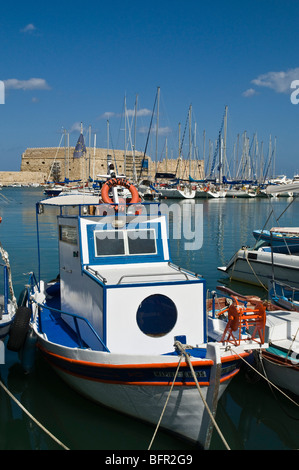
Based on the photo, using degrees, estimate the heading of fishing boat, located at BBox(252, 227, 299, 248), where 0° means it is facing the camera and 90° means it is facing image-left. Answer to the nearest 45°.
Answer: approximately 90°

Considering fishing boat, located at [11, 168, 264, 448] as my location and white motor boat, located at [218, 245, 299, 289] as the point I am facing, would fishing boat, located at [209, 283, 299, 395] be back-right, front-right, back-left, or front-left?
front-right

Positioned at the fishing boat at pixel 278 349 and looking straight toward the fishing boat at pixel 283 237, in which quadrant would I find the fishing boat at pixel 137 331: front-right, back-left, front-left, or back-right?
back-left

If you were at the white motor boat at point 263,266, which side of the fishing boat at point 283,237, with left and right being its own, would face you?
left

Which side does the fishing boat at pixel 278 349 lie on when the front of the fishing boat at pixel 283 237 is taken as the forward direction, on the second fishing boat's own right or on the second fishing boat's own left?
on the second fishing boat's own left

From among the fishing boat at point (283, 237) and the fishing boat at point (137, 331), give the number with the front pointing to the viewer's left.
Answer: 1

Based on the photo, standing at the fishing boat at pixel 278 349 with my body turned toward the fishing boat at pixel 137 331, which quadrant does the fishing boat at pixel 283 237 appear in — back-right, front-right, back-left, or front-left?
back-right

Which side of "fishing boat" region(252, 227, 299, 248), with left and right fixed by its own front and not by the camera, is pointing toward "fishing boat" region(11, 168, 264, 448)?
left
